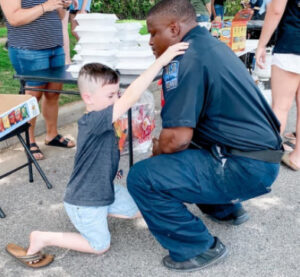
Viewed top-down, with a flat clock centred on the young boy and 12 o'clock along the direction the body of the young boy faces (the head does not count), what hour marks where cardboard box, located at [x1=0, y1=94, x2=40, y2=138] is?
The cardboard box is roughly at 8 o'clock from the young boy.

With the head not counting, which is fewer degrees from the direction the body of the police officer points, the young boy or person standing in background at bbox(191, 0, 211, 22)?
the young boy

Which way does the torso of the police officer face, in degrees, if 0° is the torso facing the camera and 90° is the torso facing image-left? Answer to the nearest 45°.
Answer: approximately 90°

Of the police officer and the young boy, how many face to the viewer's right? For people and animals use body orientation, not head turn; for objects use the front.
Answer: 1

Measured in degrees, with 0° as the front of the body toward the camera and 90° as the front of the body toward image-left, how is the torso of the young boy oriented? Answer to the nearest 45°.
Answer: approximately 270°

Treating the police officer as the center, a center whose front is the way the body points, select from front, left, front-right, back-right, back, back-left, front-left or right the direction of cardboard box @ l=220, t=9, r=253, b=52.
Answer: right

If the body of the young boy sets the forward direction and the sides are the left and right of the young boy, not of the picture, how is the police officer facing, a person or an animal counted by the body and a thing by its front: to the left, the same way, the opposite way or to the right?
the opposite way

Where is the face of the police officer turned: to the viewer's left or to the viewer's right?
to the viewer's left

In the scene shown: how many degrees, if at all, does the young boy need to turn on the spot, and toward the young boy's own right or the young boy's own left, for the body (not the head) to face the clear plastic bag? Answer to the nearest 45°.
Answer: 0° — they already face it
